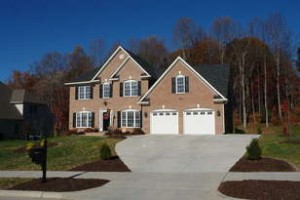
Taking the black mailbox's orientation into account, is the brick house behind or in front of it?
behind

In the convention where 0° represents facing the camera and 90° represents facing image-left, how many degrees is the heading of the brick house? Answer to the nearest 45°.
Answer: approximately 0°

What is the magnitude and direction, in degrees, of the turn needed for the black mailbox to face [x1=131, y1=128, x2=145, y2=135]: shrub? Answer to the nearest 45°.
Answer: approximately 135° to its left

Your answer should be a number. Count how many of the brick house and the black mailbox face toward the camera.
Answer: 2

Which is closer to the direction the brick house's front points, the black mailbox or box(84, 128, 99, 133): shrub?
the black mailbox

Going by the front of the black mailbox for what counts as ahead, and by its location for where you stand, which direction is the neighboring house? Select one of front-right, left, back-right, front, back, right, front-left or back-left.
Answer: back

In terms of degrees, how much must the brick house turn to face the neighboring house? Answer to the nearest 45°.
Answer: approximately 135° to its right
